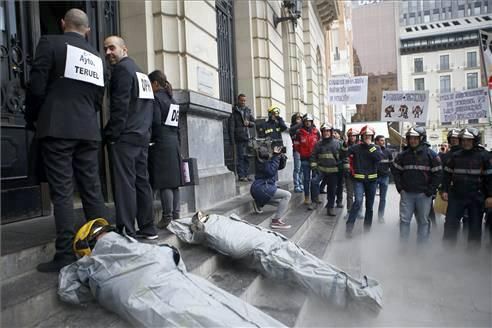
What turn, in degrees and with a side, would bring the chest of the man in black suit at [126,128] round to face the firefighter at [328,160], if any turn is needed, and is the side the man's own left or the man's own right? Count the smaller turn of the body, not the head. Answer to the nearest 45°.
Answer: approximately 90° to the man's own right

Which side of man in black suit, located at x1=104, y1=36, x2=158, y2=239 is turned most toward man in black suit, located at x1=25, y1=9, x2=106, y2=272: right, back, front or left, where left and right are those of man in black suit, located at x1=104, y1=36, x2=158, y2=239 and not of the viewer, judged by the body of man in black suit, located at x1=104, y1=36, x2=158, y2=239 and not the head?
left

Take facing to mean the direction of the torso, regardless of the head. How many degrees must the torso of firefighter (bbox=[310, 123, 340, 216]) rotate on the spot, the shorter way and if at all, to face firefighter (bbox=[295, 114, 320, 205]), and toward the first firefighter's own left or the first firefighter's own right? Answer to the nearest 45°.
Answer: approximately 135° to the first firefighter's own right

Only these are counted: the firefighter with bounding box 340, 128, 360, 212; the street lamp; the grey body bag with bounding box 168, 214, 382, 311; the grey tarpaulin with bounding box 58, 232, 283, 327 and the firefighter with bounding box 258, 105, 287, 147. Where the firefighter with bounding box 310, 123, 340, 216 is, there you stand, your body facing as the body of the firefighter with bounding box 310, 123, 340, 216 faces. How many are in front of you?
2

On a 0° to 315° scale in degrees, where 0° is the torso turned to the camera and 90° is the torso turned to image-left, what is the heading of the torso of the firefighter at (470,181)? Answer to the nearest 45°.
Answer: approximately 0°

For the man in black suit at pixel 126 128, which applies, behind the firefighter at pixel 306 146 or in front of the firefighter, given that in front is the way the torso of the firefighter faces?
in front

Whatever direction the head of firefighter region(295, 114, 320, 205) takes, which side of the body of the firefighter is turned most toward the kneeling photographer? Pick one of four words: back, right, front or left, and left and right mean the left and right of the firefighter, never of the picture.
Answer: front

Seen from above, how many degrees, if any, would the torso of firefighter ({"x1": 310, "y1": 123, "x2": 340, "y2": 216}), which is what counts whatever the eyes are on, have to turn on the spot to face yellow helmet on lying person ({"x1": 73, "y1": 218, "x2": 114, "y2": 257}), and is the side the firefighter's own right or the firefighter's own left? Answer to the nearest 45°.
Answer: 0° — they already face it

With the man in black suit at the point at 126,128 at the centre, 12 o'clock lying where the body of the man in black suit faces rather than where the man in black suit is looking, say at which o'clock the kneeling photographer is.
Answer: The kneeling photographer is roughly at 3 o'clock from the man in black suit.

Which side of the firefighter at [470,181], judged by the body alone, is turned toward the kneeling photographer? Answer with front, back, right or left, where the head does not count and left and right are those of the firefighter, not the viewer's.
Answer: right

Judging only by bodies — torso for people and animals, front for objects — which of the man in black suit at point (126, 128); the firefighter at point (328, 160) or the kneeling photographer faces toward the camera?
the firefighter
